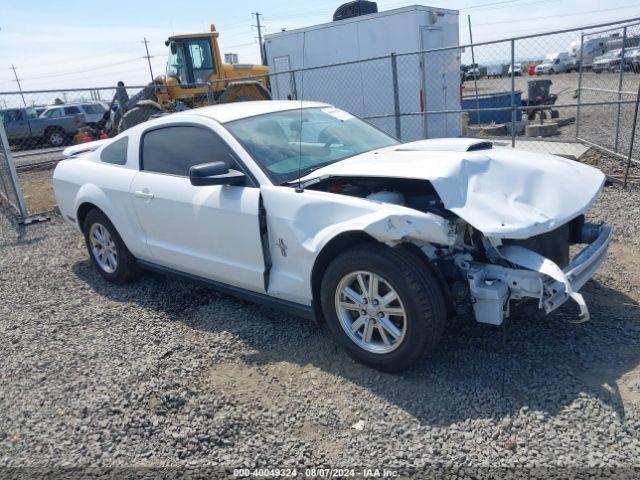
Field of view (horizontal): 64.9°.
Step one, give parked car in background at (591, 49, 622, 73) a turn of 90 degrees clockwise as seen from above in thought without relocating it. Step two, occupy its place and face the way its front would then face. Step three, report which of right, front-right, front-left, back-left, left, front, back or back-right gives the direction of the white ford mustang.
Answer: back-left

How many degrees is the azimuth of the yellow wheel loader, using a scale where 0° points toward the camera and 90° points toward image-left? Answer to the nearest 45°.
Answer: approximately 45°

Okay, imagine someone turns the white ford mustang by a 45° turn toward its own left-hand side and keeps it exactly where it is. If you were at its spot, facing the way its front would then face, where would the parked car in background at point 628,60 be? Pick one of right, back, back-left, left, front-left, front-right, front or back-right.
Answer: front-left

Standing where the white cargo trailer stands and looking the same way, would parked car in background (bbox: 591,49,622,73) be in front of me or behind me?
behind

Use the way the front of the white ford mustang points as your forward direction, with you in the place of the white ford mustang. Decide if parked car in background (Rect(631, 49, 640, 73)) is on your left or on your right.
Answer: on your left

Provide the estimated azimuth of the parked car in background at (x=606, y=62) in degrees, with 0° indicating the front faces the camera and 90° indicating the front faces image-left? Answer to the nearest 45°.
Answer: approximately 45°

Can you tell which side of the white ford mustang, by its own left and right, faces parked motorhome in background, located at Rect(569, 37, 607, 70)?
left

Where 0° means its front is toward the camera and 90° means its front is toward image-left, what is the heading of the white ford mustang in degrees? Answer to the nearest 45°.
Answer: approximately 315°

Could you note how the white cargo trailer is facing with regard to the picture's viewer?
facing away from the viewer and to the left of the viewer
